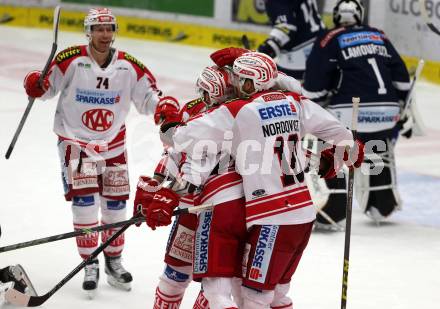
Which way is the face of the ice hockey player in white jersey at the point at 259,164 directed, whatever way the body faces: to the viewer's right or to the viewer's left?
to the viewer's left

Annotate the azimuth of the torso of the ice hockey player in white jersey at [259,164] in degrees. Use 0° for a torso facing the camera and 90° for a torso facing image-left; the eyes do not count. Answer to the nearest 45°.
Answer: approximately 135°

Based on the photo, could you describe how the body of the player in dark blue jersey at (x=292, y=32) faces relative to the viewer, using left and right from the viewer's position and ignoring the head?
facing away from the viewer and to the left of the viewer

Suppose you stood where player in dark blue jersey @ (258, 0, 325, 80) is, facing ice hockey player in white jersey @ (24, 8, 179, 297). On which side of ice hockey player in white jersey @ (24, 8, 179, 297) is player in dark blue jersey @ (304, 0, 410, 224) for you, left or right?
left

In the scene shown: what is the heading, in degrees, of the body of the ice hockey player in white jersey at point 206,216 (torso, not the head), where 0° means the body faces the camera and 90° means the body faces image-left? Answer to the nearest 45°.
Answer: approximately 90°

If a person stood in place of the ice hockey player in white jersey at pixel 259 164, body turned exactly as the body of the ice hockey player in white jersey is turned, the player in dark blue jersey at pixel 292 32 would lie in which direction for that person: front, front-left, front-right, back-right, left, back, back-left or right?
front-right

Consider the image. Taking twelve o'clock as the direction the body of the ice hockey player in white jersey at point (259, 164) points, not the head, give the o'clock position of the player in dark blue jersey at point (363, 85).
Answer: The player in dark blue jersey is roughly at 2 o'clock from the ice hockey player in white jersey.

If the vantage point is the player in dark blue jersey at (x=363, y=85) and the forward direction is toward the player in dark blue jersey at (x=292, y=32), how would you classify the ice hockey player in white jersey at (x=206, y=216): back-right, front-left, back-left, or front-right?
back-left

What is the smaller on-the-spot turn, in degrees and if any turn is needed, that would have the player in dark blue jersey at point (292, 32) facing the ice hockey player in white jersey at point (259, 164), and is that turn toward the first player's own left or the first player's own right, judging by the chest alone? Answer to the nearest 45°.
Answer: approximately 135° to the first player's own left
